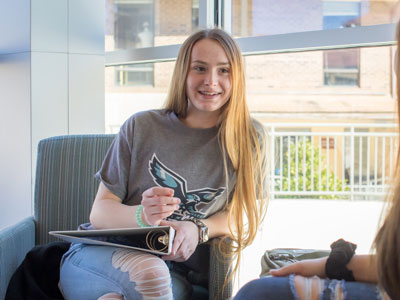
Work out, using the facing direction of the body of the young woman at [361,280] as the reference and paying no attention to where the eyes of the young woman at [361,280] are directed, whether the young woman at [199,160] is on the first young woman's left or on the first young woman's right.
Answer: on the first young woman's right

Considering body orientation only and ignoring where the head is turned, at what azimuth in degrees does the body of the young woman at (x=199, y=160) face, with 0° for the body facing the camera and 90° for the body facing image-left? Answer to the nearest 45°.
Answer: approximately 0°

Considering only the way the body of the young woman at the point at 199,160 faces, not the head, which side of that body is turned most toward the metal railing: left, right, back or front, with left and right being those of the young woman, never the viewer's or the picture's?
back

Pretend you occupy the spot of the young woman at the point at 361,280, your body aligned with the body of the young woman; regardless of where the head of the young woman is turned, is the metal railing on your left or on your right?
on your right

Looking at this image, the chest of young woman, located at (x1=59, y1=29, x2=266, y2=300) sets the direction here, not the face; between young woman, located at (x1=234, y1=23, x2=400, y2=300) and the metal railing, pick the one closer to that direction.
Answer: the young woman

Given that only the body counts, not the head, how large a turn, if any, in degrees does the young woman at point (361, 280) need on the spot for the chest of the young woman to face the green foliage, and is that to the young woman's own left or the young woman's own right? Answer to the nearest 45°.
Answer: approximately 90° to the young woman's own right

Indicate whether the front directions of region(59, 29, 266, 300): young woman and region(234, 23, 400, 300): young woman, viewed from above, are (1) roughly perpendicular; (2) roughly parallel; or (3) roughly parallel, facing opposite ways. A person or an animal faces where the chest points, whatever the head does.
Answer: roughly perpendicular

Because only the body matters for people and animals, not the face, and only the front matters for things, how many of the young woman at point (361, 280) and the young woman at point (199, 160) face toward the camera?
1

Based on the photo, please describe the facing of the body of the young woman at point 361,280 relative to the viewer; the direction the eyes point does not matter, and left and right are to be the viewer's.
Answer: facing to the left of the viewer

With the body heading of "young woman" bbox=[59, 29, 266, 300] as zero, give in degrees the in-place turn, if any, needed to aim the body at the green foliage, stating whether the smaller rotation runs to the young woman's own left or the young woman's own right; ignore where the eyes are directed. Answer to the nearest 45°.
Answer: approximately 180°
